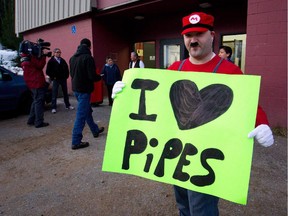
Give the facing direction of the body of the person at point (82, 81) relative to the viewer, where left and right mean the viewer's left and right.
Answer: facing away from the viewer and to the right of the viewer

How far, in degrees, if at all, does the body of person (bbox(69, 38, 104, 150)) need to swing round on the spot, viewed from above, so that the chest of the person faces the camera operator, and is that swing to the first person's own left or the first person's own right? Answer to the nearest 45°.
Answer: approximately 90° to the first person's own left

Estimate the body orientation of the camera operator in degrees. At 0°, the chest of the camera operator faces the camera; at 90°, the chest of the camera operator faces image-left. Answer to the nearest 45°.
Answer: approximately 270°

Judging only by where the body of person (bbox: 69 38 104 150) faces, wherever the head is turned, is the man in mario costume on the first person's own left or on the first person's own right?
on the first person's own right

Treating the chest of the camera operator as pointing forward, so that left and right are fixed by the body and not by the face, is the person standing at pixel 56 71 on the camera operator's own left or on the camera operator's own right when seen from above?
on the camera operator's own left
